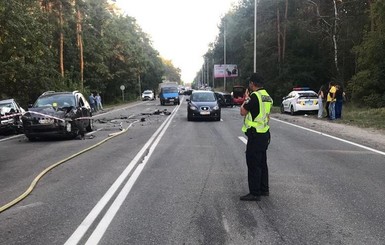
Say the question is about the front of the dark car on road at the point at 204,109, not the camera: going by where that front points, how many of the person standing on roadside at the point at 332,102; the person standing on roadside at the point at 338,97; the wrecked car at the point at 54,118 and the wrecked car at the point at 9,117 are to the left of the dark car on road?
2

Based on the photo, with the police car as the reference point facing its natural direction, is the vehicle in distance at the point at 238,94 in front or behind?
in front

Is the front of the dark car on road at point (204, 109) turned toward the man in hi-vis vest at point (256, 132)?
yes

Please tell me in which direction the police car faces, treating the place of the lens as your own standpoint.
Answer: facing away from the viewer and to the left of the viewer

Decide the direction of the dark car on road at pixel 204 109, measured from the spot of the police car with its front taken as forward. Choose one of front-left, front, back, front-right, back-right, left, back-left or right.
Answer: left

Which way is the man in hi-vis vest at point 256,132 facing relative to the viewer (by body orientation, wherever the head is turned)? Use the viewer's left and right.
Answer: facing away from the viewer and to the left of the viewer

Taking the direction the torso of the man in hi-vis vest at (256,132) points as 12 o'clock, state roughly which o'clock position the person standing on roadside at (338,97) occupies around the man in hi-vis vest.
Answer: The person standing on roadside is roughly at 2 o'clock from the man in hi-vis vest.

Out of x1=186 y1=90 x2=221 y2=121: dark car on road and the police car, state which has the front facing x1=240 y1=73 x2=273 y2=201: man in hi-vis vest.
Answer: the dark car on road

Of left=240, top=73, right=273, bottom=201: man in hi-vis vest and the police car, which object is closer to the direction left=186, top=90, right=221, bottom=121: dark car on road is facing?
the man in hi-vis vest
